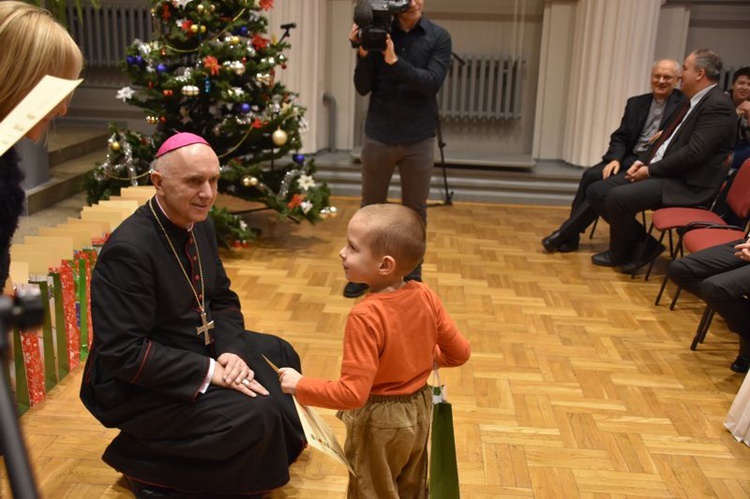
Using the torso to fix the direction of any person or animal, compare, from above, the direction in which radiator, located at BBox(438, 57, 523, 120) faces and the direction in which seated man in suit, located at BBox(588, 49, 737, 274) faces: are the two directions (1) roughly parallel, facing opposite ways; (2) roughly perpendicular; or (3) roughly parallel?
roughly perpendicular

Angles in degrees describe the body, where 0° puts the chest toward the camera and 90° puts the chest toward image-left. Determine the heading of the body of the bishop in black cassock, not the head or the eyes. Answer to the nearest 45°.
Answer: approximately 315°

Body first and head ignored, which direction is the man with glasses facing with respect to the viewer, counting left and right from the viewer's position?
facing the viewer and to the left of the viewer

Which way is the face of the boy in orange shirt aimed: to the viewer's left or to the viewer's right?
to the viewer's left

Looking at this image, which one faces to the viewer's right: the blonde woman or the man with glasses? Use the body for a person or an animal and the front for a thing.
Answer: the blonde woman

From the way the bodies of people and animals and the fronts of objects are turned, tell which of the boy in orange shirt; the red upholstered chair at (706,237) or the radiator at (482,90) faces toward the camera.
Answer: the radiator

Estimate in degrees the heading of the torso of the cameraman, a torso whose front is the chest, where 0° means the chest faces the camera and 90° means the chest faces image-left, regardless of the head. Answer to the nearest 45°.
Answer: approximately 45°

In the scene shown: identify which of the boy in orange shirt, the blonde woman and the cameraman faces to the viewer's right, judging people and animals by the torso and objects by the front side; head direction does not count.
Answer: the blonde woman

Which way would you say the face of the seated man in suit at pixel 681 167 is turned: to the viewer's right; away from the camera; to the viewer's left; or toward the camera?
to the viewer's left

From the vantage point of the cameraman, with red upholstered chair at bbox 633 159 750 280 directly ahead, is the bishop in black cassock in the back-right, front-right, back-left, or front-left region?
back-right

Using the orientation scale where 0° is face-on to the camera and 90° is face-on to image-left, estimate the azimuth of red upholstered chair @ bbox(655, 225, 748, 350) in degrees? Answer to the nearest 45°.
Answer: approximately 90°

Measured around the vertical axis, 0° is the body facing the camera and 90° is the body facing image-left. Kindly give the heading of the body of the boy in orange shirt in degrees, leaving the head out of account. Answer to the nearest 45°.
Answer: approximately 135°
